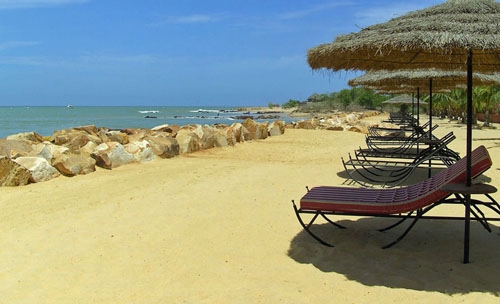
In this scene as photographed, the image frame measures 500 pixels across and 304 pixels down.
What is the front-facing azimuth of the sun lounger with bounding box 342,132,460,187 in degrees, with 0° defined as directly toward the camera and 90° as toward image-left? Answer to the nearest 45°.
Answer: approximately 90°

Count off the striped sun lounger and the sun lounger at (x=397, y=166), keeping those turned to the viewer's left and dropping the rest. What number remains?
2

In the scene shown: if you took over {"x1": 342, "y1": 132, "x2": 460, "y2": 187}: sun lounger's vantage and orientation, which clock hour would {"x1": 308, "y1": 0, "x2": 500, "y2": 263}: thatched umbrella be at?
The thatched umbrella is roughly at 9 o'clock from the sun lounger.

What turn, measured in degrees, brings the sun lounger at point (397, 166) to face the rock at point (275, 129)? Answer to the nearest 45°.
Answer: approximately 45° to its right

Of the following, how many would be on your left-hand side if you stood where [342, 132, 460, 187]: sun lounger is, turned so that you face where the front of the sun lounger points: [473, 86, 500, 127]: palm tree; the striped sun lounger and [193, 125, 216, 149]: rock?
1

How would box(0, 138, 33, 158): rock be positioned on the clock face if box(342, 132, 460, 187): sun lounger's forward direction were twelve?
The rock is roughly at 12 o'clock from the sun lounger.

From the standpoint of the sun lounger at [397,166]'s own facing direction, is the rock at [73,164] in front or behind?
in front

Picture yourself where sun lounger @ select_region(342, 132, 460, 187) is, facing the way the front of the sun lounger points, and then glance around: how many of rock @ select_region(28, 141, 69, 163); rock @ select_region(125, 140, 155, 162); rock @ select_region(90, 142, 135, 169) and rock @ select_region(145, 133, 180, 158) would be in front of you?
4

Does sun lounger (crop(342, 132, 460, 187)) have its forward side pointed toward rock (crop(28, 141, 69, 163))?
yes

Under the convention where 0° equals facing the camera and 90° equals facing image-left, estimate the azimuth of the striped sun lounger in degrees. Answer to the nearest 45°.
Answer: approximately 90°

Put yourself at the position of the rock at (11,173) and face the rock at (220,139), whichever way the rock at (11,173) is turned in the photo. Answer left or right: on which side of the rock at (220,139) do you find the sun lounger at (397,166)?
right

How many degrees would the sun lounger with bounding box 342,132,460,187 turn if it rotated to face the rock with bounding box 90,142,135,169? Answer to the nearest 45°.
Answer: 0° — it already faces it

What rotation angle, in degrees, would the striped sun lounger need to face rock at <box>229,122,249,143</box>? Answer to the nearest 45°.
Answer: approximately 45° to its right
